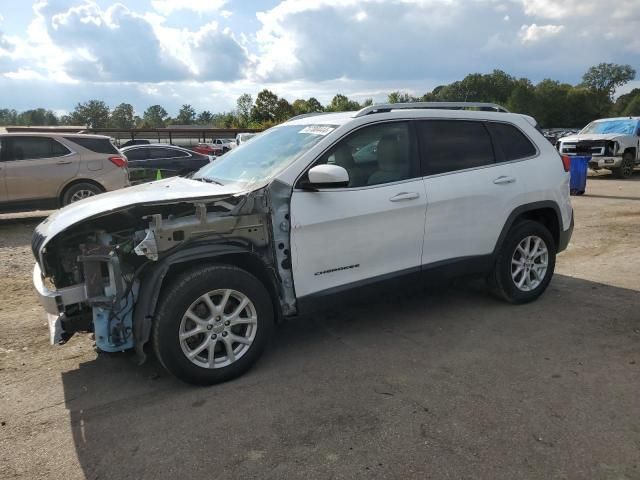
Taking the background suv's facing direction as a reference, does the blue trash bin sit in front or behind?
behind

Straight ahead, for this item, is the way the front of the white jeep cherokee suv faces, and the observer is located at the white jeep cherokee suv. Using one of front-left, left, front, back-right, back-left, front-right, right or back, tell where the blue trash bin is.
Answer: back

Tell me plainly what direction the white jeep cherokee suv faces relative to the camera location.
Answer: facing the viewer and to the left of the viewer

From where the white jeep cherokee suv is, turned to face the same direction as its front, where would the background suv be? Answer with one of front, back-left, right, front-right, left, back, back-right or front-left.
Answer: right

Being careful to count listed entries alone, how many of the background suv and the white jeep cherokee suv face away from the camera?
0

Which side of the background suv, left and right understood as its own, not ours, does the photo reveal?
left

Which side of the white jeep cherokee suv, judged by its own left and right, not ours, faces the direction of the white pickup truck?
back

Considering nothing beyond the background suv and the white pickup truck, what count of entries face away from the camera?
0

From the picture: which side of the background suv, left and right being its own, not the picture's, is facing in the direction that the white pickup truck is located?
back

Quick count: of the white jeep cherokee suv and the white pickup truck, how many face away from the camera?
0
